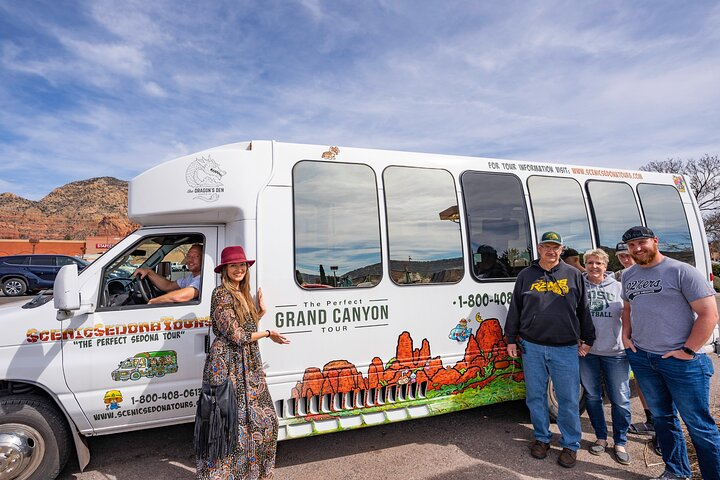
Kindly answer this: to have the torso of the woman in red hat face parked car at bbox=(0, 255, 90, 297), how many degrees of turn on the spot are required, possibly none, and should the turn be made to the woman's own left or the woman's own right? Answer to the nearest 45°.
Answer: approximately 180°

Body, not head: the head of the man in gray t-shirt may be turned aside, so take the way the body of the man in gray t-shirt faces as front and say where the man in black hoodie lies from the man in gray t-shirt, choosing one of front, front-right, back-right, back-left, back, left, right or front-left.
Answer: front-right

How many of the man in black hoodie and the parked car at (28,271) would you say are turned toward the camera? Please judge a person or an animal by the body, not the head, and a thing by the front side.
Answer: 1

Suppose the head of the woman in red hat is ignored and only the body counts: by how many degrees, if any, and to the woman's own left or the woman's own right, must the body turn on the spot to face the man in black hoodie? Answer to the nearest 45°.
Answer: approximately 45° to the woman's own left

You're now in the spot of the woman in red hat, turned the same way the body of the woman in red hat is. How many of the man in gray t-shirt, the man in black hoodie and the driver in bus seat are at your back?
1

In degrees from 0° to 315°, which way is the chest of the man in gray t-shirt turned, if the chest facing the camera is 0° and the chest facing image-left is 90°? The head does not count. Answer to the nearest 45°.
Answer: approximately 45°

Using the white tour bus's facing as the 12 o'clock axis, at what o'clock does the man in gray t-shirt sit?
The man in gray t-shirt is roughly at 8 o'clock from the white tour bus.

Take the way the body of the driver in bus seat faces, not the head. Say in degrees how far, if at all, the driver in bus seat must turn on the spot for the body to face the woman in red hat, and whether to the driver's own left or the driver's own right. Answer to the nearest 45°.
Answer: approximately 90° to the driver's own left

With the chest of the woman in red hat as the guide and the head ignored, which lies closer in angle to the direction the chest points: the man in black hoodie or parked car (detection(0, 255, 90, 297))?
the man in black hoodie

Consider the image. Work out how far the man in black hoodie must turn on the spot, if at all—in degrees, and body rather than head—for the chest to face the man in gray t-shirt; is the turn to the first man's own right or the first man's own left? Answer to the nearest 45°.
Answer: approximately 90° to the first man's own left
